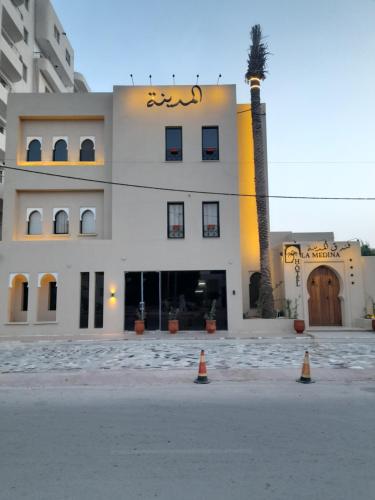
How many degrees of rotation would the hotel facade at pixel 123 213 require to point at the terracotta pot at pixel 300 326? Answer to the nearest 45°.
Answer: approximately 90° to its left

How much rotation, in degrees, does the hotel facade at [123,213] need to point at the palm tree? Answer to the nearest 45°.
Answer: approximately 90° to its left

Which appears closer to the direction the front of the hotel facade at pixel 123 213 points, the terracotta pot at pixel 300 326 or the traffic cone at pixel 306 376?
the traffic cone

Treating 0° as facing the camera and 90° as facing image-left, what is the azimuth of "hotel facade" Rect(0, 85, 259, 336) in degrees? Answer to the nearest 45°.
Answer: approximately 0°

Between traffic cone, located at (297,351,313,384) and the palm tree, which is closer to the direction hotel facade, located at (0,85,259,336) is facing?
the traffic cone
